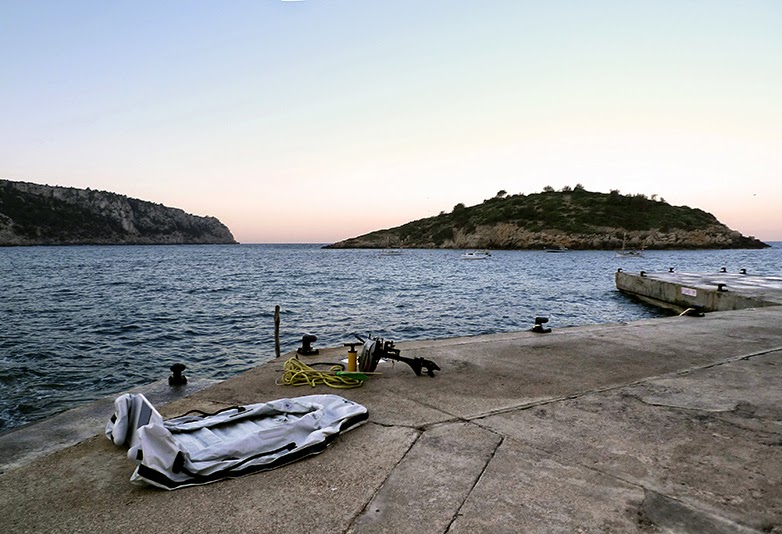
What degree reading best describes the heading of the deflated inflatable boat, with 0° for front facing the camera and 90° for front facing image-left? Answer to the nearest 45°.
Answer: approximately 270°

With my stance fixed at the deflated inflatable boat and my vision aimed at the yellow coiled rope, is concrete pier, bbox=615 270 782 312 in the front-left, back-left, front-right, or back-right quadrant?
front-right

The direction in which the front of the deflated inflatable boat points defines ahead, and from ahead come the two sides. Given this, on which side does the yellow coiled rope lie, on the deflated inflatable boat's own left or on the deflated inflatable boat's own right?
on the deflated inflatable boat's own left

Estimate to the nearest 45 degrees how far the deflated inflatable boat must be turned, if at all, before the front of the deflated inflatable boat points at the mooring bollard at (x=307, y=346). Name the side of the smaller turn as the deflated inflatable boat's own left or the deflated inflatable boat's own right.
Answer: approximately 90° to the deflated inflatable boat's own left

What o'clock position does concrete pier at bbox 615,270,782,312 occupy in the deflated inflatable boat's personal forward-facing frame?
The concrete pier is roughly at 11 o'clock from the deflated inflatable boat.

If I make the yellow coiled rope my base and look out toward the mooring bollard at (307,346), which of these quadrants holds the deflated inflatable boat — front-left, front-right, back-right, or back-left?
back-left

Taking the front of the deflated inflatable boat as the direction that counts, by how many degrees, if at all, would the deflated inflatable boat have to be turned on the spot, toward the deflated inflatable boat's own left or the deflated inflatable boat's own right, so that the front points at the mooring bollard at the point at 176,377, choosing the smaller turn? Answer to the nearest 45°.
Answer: approximately 90° to the deflated inflatable boat's own left

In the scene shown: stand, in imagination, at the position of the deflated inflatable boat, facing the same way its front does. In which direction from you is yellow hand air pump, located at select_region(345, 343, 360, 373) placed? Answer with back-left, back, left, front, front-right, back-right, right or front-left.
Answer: front-left
